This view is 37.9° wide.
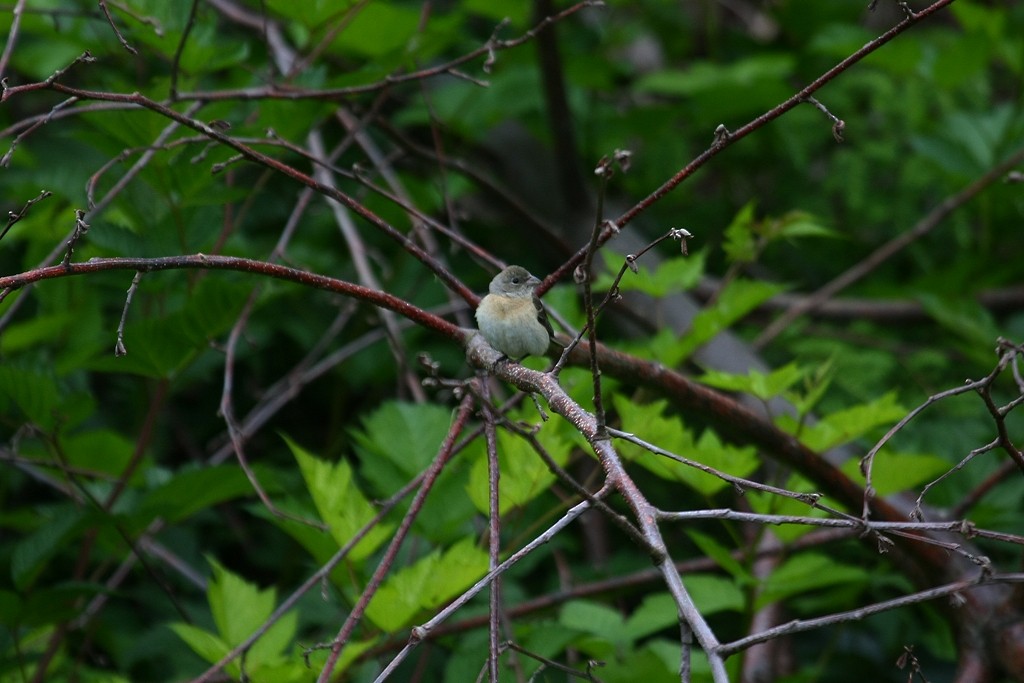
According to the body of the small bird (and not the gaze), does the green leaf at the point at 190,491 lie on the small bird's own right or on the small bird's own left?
on the small bird's own right

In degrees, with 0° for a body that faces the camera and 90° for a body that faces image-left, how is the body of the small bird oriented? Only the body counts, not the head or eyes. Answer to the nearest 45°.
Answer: approximately 45°
